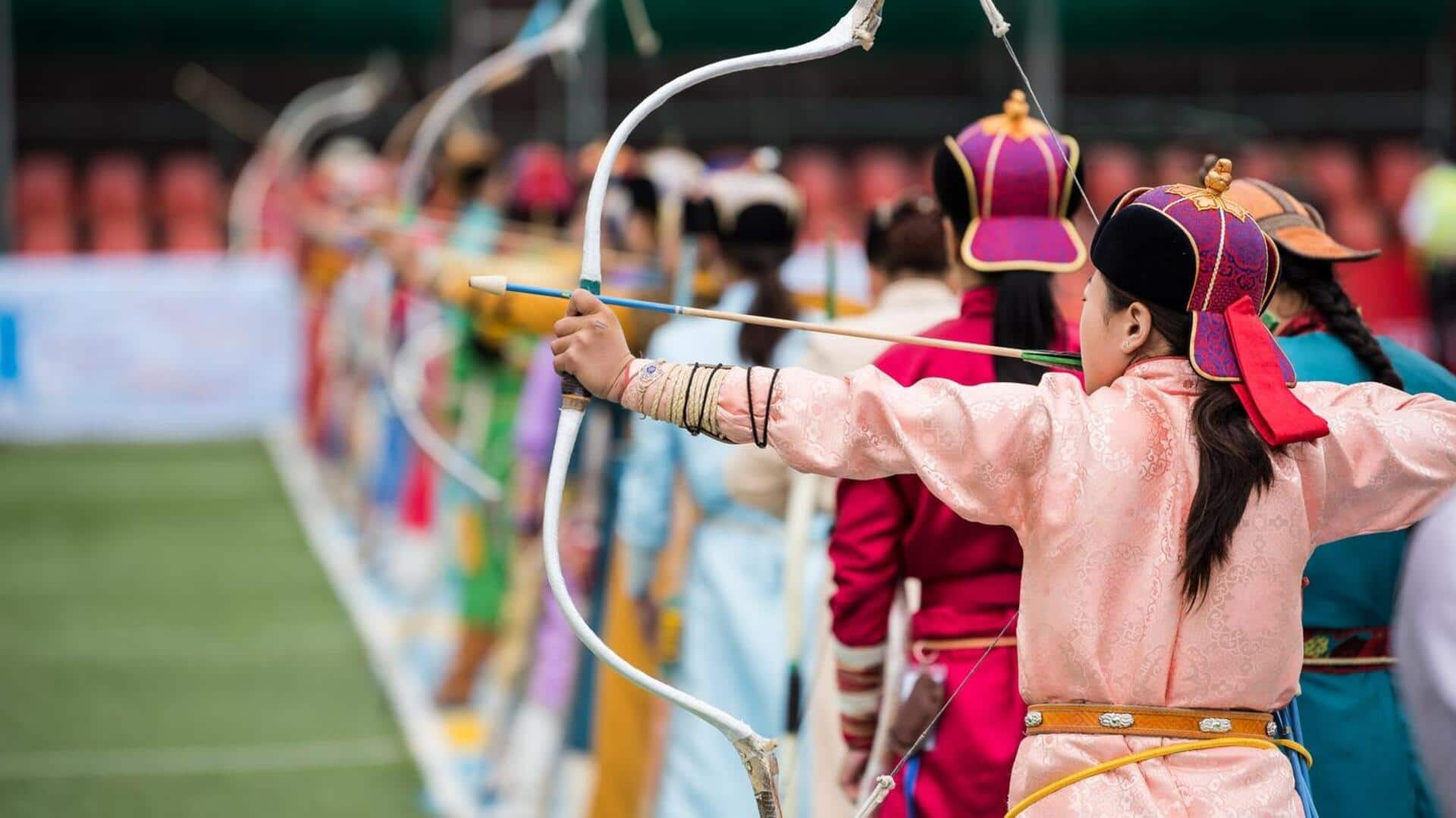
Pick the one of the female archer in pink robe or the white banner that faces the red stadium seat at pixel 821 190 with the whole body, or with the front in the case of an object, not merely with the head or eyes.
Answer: the female archer in pink robe

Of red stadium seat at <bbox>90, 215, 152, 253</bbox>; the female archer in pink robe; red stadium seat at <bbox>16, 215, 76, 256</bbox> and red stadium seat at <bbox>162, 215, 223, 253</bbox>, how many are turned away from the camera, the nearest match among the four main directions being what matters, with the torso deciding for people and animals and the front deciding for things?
1

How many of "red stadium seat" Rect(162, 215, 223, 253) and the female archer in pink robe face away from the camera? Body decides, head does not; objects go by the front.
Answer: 1

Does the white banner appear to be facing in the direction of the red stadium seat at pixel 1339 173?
no

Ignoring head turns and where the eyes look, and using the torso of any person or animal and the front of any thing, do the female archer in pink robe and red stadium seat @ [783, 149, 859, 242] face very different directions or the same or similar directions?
very different directions

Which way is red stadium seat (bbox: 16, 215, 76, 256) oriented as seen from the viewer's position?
toward the camera

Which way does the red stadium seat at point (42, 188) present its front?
toward the camera

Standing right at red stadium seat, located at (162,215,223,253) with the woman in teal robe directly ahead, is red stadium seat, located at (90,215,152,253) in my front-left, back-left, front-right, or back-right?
back-right

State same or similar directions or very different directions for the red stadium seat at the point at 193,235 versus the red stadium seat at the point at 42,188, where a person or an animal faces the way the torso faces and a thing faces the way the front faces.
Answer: same or similar directions

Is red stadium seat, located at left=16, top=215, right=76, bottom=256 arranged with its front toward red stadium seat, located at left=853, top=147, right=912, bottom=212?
no

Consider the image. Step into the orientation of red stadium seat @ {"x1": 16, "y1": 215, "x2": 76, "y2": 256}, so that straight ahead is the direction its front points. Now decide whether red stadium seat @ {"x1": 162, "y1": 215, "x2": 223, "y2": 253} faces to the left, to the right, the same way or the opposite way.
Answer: the same way

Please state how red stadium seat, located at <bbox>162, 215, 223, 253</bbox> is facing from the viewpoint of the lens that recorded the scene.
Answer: facing the viewer

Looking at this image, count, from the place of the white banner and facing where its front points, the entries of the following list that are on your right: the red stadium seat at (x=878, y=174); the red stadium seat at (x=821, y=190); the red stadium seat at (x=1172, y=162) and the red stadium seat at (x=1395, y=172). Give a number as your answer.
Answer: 0

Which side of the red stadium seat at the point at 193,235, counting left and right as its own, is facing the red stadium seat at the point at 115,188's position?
right

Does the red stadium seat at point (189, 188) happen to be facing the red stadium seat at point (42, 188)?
no

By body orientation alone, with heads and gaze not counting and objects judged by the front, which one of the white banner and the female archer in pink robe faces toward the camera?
the white banner

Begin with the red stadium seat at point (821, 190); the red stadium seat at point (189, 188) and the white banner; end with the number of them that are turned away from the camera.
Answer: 0

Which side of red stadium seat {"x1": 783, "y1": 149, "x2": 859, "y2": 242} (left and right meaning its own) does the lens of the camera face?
front

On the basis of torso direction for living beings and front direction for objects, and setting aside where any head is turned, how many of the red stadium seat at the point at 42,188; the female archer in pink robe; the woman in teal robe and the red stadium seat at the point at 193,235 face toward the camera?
2
